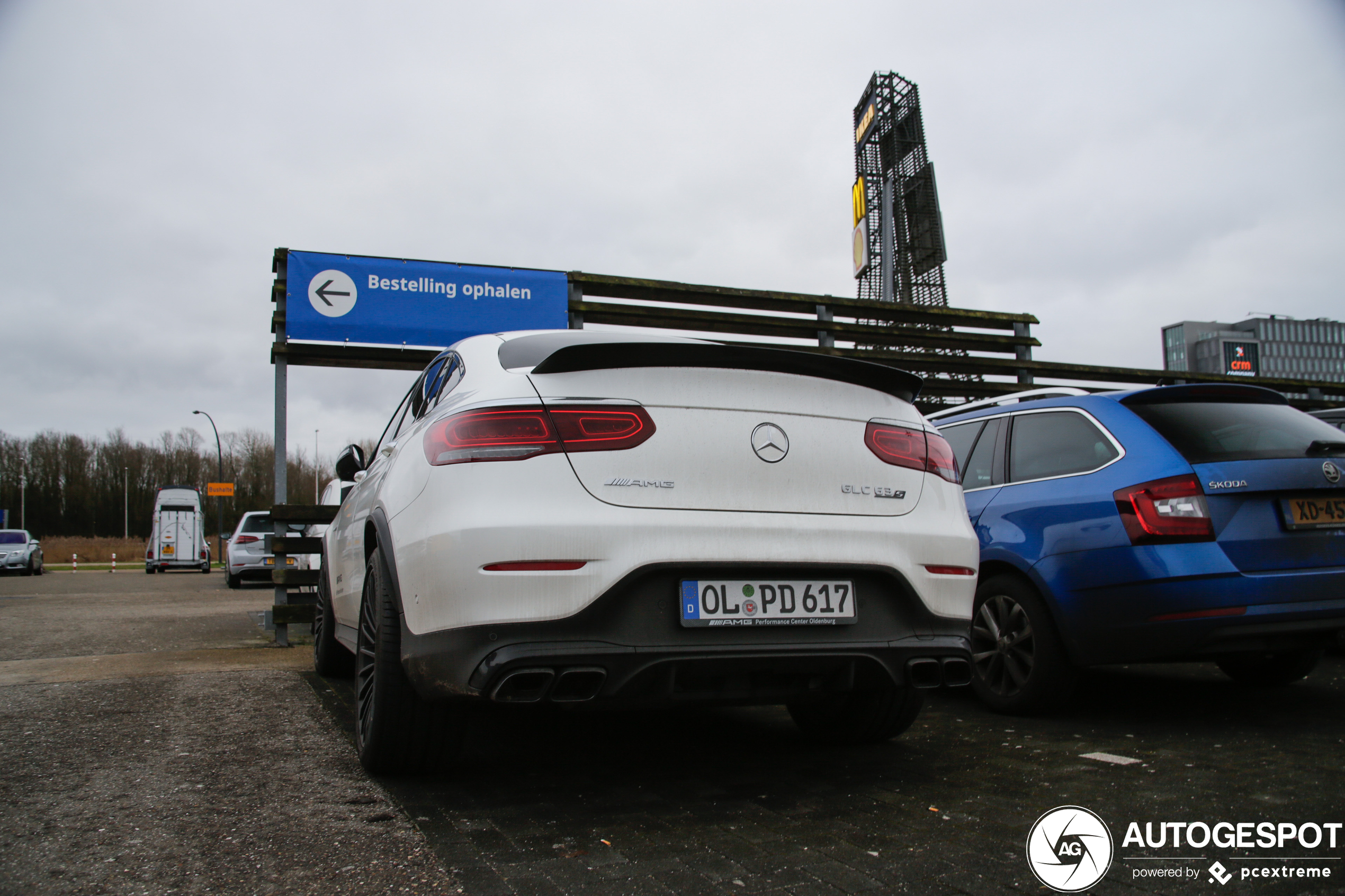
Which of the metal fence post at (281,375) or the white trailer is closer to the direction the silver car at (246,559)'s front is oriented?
the white trailer

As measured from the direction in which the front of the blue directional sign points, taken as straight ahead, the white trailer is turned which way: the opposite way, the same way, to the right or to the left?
the opposite way

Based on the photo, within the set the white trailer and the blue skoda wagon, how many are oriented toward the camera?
0

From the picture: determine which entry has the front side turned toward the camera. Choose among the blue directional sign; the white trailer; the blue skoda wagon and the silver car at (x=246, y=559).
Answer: the blue directional sign

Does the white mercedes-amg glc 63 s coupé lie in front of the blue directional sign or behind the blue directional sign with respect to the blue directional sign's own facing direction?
in front

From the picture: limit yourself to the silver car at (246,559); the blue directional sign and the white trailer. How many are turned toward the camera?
1

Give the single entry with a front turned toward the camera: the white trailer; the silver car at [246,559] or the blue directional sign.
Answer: the blue directional sign

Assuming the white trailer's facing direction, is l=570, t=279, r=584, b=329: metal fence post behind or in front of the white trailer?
behind

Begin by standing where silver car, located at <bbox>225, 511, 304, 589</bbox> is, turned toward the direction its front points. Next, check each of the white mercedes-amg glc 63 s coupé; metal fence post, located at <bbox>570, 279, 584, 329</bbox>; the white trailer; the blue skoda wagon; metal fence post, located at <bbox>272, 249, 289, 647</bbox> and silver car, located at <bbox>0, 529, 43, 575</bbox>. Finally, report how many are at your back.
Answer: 4

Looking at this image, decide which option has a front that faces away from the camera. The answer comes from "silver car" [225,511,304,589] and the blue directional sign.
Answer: the silver car

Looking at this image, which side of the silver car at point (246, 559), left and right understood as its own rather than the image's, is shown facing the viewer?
back

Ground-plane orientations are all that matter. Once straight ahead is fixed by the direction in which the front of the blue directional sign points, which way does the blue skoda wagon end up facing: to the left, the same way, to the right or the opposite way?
the opposite way

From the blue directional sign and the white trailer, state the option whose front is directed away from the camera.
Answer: the white trailer

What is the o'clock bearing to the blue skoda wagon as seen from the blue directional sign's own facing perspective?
The blue skoda wagon is roughly at 11 o'clock from the blue directional sign.

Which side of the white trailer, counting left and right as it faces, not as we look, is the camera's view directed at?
back

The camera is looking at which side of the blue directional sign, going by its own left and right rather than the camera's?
front
